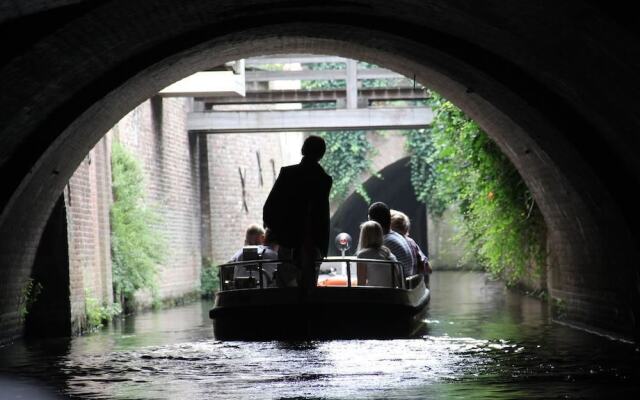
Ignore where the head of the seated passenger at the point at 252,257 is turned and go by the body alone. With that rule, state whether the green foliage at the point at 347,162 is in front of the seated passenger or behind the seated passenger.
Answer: in front

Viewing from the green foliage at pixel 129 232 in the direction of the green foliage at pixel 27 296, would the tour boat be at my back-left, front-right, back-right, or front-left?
front-left

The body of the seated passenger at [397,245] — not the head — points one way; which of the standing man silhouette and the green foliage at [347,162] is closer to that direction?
the green foliage

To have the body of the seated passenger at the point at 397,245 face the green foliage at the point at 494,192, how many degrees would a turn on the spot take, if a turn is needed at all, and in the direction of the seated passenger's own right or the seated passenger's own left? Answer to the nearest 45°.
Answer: approximately 90° to the seated passenger's own right

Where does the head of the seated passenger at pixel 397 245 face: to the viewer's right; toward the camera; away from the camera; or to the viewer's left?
away from the camera

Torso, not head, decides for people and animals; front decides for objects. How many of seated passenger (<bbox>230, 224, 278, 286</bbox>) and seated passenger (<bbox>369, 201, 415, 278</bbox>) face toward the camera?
0

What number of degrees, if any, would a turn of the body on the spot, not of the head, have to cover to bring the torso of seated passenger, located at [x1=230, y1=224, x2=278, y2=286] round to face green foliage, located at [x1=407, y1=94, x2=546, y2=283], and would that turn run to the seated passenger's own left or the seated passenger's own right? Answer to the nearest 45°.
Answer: approximately 45° to the seated passenger's own right

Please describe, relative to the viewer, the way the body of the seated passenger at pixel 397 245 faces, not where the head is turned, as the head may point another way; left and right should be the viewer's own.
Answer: facing away from the viewer and to the left of the viewer

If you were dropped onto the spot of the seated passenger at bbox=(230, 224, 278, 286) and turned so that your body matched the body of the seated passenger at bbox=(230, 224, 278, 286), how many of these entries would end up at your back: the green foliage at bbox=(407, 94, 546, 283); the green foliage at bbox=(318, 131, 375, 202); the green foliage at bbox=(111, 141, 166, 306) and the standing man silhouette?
1

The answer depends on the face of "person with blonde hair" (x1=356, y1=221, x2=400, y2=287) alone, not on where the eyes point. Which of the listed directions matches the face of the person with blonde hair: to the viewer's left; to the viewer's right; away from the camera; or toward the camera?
away from the camera

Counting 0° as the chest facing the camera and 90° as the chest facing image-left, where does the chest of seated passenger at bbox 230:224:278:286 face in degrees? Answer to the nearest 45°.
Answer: approximately 180°

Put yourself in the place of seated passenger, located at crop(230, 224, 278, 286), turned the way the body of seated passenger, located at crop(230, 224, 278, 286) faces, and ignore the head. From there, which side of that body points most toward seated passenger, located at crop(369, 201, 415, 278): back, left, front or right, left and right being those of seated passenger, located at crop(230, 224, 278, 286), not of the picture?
right

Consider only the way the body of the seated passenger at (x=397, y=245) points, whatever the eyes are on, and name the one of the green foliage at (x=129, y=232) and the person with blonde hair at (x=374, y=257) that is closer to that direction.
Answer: the green foliage

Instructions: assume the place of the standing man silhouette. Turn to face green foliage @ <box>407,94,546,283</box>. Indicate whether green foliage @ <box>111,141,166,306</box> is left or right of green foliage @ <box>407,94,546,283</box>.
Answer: left
